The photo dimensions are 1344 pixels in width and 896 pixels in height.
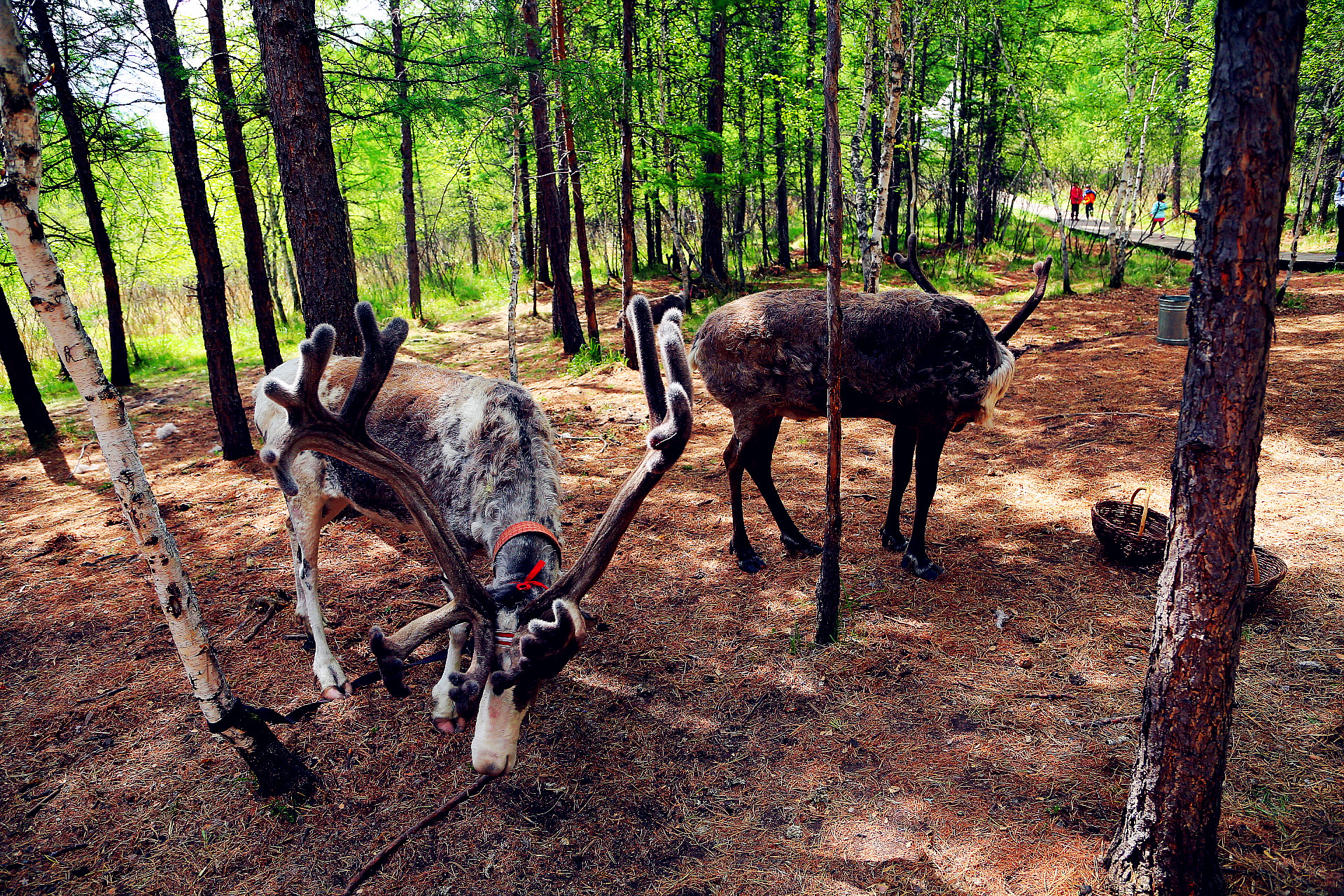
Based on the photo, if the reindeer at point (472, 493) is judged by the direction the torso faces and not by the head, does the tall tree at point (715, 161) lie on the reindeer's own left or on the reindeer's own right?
on the reindeer's own left

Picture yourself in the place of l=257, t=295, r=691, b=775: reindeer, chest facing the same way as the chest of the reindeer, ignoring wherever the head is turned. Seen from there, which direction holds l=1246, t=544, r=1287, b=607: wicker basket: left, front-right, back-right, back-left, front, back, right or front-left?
front-left

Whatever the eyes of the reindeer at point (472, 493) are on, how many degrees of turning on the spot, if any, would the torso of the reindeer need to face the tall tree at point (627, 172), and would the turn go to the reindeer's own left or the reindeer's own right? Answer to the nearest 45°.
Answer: approximately 135° to the reindeer's own left

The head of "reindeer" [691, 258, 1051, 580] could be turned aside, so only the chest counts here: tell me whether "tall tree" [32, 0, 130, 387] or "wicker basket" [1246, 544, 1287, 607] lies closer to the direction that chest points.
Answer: the wicker basket

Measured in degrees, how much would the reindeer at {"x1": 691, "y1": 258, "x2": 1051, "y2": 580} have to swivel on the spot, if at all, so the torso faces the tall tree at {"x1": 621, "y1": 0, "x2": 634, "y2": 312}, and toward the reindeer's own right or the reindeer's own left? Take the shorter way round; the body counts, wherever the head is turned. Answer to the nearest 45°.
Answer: approximately 135° to the reindeer's own left

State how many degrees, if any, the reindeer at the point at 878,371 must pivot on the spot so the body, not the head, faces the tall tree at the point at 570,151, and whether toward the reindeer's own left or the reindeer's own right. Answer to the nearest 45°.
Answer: approximately 135° to the reindeer's own left

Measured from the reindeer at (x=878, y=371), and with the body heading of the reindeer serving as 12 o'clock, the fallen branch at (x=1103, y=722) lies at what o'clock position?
The fallen branch is roughly at 2 o'clock from the reindeer.

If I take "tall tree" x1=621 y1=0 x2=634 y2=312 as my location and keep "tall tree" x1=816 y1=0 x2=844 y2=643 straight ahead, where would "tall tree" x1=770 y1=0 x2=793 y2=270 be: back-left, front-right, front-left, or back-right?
back-left

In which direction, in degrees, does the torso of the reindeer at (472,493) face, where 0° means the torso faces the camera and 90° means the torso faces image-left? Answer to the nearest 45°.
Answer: approximately 315°

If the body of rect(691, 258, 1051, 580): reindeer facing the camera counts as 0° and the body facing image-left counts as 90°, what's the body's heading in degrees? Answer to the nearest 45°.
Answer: approximately 270°

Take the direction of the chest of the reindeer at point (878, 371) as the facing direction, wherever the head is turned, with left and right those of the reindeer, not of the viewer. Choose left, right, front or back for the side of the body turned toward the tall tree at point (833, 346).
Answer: right

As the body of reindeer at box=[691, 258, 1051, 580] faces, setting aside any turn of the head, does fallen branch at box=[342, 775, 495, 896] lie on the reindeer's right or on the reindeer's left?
on the reindeer's right

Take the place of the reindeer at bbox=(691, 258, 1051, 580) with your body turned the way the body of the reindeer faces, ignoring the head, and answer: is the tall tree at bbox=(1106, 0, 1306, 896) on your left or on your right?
on your right

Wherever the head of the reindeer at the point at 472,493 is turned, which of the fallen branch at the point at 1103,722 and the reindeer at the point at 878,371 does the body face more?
the fallen branch

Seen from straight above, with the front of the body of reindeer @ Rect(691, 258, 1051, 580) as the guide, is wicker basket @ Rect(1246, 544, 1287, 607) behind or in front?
in front
